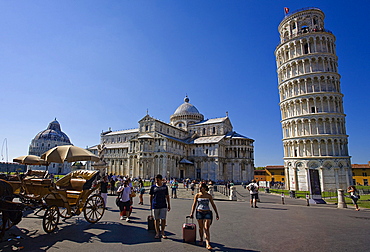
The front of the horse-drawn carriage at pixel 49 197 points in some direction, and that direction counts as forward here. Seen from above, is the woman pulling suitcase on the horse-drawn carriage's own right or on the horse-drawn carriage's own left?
on the horse-drawn carriage's own left

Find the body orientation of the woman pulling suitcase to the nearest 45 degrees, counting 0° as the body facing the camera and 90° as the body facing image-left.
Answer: approximately 0°

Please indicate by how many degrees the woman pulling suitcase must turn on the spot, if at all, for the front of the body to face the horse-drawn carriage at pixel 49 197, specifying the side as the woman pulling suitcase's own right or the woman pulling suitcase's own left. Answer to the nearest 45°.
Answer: approximately 90° to the woman pulling suitcase's own right

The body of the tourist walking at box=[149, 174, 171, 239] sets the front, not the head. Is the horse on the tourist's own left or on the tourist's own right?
on the tourist's own right

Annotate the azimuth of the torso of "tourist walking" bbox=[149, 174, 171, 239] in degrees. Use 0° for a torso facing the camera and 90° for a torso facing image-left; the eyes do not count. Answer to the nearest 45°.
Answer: approximately 0°

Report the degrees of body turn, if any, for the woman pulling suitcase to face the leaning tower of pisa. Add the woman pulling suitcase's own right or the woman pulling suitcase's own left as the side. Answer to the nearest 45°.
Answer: approximately 135° to the woman pulling suitcase's own left

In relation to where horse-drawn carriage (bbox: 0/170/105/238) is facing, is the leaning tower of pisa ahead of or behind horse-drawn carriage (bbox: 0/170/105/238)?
behind

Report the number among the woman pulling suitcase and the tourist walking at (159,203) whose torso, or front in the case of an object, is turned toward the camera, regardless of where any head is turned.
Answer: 2
